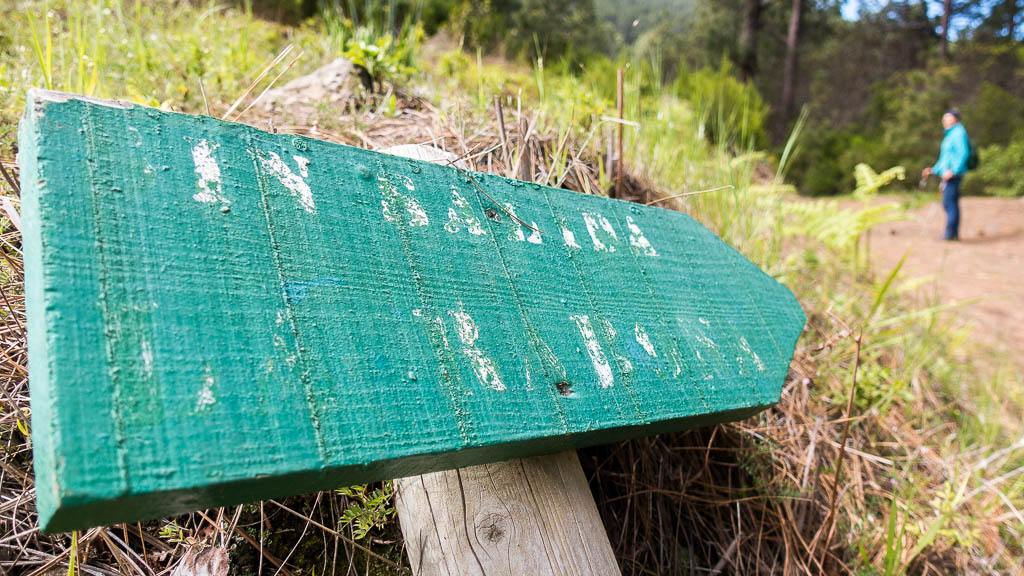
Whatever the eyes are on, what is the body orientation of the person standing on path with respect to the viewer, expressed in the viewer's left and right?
facing to the left of the viewer

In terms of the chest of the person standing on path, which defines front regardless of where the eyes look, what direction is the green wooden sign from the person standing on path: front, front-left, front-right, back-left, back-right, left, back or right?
left

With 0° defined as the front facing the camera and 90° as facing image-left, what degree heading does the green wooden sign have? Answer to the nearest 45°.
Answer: approximately 315°

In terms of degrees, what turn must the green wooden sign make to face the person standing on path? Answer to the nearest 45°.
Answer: approximately 90° to its left

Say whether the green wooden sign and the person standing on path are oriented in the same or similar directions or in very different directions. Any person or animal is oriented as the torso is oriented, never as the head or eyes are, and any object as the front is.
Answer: very different directions

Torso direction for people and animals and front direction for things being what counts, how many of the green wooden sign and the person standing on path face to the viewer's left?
1

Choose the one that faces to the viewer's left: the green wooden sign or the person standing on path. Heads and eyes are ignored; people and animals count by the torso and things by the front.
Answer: the person standing on path

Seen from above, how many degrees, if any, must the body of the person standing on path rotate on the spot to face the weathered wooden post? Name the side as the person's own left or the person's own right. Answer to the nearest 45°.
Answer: approximately 90° to the person's own left

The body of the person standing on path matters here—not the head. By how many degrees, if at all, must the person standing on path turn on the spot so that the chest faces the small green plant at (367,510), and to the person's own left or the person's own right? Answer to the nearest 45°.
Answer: approximately 90° to the person's own left

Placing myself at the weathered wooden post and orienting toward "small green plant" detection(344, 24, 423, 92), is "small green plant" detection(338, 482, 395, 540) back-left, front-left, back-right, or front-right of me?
front-left

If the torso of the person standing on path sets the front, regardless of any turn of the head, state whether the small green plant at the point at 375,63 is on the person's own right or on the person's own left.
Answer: on the person's own left
